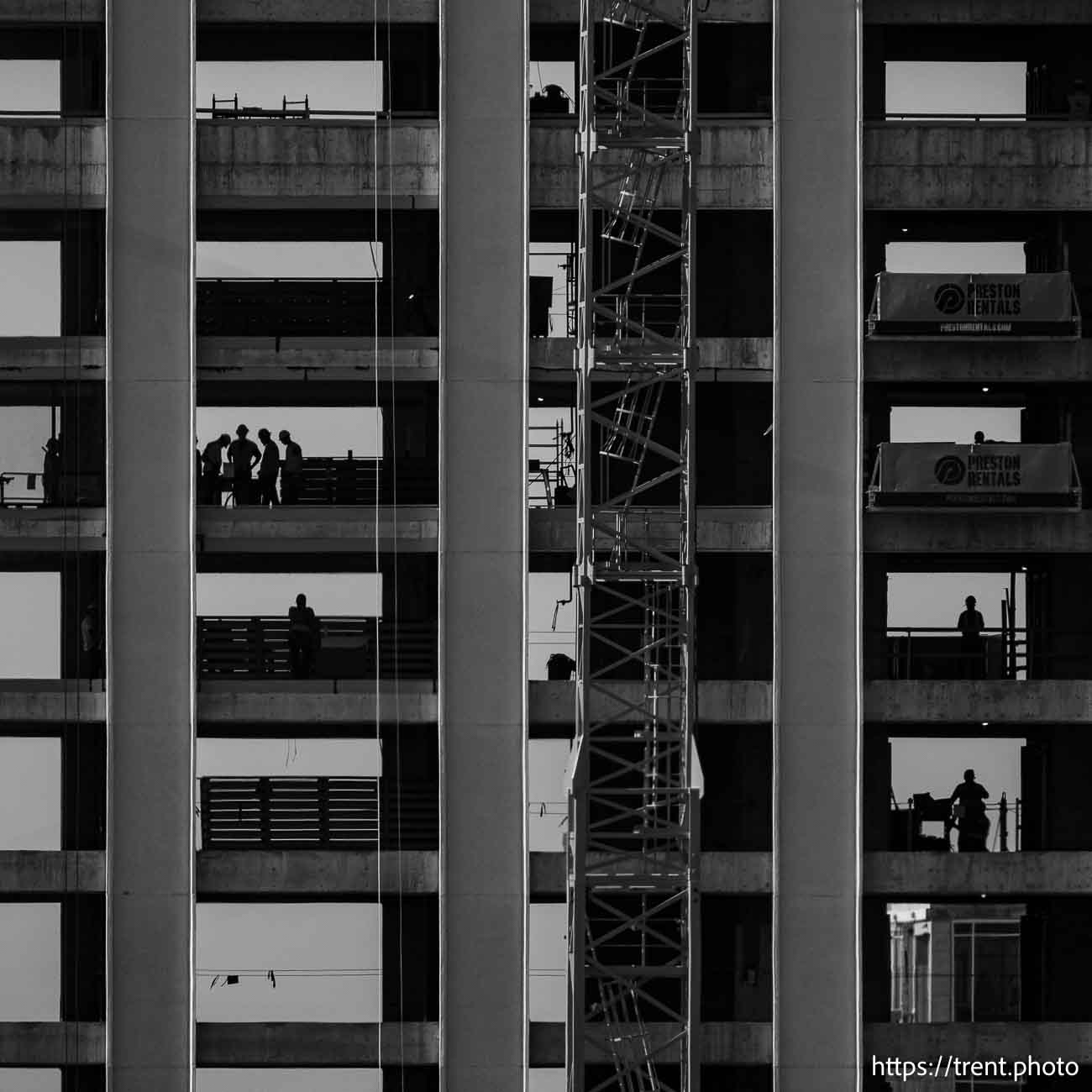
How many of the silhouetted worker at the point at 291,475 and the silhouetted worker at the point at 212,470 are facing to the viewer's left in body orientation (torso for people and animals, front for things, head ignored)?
1

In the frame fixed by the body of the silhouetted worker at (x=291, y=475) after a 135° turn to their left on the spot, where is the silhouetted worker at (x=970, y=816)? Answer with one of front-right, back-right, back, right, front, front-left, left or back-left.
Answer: front-left

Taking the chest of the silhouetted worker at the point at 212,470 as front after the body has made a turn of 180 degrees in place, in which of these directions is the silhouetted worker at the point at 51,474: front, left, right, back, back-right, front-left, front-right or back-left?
front

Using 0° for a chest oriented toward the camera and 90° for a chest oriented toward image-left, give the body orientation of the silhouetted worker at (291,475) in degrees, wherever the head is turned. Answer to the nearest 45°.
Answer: approximately 90°

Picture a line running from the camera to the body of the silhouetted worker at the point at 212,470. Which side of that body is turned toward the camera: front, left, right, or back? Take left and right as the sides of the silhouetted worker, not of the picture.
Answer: right

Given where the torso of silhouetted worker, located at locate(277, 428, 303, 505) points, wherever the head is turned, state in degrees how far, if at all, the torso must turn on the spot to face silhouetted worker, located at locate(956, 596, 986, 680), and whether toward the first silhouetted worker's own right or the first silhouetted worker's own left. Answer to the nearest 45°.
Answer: approximately 180°

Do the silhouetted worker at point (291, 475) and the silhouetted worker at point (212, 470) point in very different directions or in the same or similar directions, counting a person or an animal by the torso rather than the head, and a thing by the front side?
very different directions

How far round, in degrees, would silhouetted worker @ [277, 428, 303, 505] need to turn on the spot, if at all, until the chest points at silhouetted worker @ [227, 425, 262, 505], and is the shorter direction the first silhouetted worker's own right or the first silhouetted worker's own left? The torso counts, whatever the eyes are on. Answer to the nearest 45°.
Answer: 0° — they already face them
